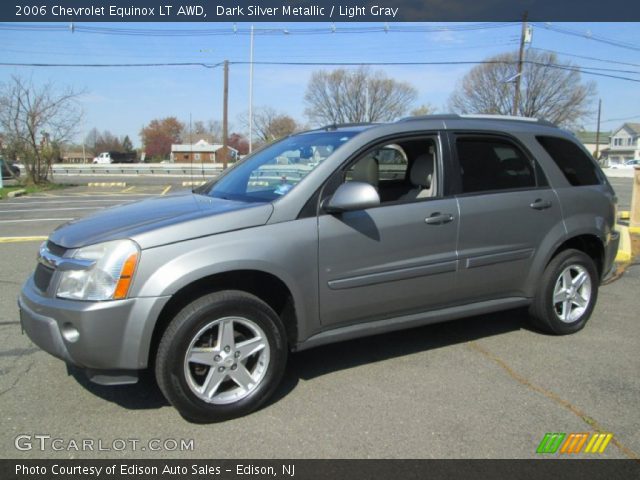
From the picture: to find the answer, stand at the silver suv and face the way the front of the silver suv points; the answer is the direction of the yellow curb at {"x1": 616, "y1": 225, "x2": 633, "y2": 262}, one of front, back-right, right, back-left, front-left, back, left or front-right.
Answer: back

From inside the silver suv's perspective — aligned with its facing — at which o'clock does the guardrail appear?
The guardrail is roughly at 4 o'clock from the silver suv.

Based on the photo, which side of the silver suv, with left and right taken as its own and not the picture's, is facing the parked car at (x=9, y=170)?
right

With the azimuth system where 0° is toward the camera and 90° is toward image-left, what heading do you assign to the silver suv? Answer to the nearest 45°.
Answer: approximately 45°
